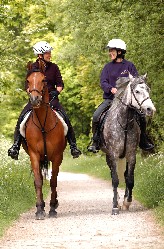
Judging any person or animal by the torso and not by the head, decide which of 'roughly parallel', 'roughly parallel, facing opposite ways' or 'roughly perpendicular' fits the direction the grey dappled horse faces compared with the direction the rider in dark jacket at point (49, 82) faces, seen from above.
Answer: roughly parallel

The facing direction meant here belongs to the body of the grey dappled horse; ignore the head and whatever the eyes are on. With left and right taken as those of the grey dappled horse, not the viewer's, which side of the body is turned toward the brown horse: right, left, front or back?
right

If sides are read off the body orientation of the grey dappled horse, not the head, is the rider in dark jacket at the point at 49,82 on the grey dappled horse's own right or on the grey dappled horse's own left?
on the grey dappled horse's own right

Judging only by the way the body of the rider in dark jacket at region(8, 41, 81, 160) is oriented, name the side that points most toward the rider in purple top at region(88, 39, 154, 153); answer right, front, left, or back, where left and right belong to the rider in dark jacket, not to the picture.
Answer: left

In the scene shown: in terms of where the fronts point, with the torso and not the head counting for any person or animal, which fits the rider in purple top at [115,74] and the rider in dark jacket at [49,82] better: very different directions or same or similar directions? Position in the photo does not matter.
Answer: same or similar directions

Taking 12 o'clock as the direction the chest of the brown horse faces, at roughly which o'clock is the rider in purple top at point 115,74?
The rider in purple top is roughly at 8 o'clock from the brown horse.

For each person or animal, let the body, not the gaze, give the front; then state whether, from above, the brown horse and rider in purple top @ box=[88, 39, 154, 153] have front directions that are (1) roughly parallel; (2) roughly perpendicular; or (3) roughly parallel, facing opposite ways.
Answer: roughly parallel

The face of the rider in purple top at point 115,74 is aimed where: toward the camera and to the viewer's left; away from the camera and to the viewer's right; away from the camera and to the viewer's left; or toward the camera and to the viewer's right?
toward the camera and to the viewer's left

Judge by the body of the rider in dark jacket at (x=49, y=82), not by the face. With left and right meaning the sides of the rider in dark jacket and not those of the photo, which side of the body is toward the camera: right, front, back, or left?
front

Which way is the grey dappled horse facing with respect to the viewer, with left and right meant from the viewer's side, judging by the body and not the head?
facing the viewer

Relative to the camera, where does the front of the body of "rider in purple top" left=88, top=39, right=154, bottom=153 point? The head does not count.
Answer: toward the camera
